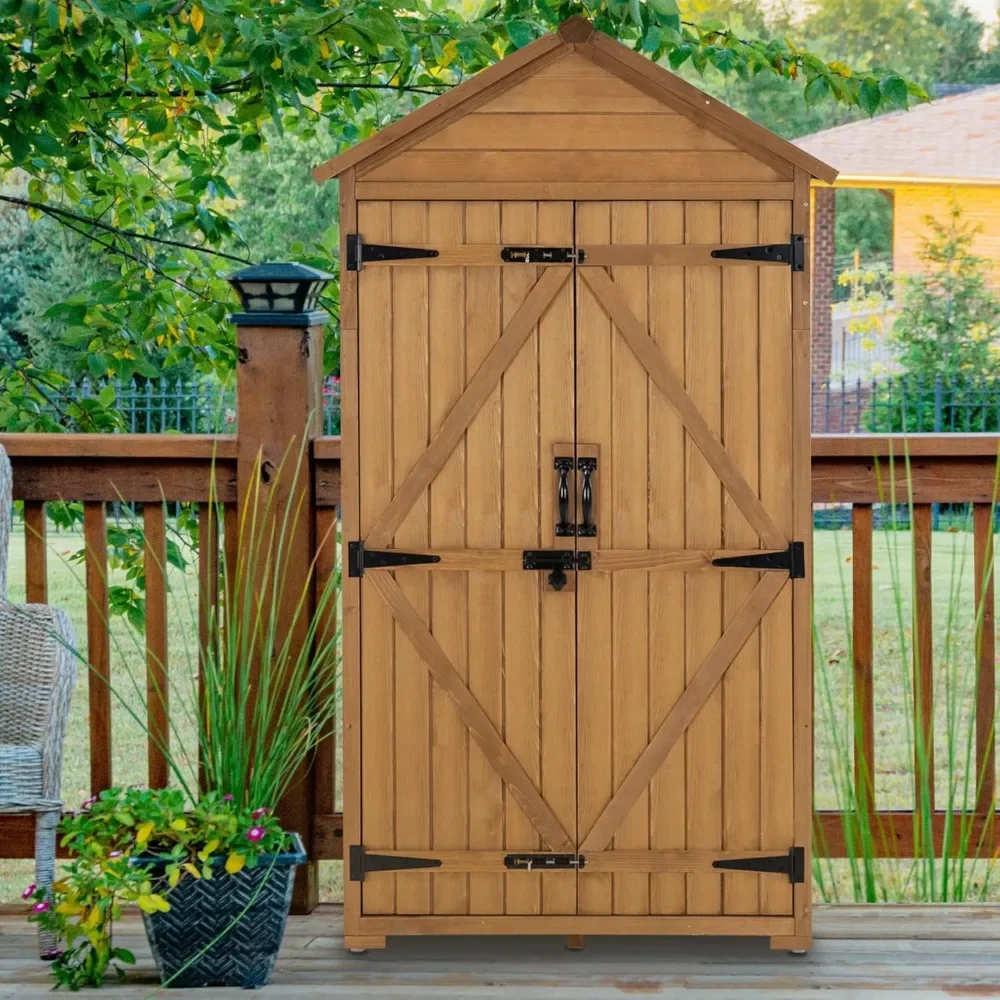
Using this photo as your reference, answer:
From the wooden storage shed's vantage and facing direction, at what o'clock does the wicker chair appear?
The wicker chair is roughly at 3 o'clock from the wooden storage shed.

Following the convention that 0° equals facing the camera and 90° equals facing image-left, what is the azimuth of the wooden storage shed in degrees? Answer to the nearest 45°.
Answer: approximately 0°

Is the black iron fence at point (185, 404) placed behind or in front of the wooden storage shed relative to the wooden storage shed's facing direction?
behind

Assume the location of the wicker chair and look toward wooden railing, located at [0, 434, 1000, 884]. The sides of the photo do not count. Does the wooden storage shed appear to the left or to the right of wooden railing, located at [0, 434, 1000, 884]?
right

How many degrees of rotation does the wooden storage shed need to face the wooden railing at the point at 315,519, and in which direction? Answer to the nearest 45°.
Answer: approximately 135° to its right

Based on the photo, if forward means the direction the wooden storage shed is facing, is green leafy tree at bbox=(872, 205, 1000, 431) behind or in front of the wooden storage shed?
behind

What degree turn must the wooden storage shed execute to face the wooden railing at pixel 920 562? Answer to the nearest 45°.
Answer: approximately 135° to its left
